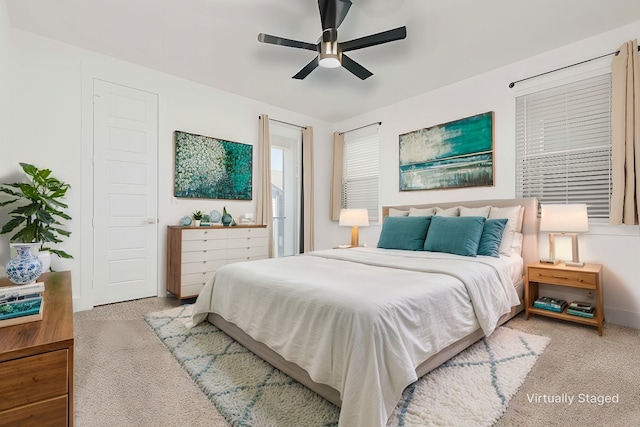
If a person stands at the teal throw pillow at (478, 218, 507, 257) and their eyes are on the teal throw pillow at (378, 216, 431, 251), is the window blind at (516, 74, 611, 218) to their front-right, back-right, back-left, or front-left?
back-right

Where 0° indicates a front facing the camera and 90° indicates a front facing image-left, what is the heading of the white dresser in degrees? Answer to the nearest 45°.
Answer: approximately 315°

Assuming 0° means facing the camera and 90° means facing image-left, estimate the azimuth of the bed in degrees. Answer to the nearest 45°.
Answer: approximately 45°

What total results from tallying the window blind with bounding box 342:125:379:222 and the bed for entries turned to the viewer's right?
0

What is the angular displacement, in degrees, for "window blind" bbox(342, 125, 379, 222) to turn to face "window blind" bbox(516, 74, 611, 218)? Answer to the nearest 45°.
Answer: approximately 90° to its left

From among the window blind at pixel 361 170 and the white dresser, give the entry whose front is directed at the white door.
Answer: the window blind

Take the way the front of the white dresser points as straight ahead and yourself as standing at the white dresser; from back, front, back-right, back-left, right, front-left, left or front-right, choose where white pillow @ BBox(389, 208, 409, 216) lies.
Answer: front-left

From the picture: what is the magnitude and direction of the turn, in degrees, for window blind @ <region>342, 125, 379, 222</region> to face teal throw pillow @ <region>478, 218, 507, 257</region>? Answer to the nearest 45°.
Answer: approximately 90° to its left

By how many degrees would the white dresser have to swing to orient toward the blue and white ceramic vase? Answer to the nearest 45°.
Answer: approximately 90° to its right

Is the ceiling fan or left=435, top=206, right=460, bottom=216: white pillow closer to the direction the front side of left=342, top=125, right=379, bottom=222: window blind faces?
the ceiling fan
